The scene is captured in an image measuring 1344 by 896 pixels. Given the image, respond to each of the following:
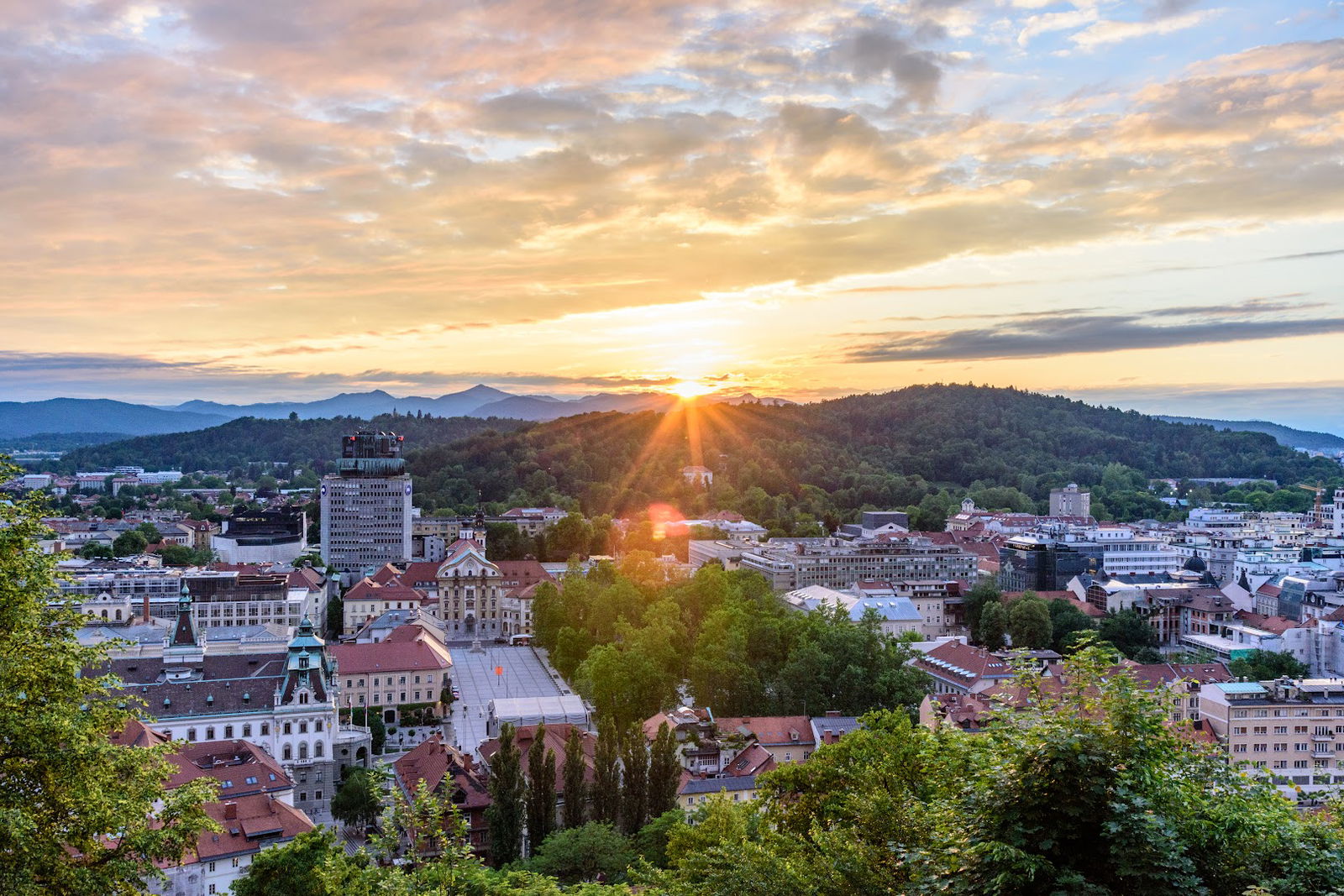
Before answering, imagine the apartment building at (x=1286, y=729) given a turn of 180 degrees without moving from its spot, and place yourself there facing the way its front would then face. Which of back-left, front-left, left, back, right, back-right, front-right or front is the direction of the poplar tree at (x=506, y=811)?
back-left

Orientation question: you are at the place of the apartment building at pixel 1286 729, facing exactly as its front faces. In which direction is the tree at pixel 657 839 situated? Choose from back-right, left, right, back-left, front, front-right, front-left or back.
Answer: front-right

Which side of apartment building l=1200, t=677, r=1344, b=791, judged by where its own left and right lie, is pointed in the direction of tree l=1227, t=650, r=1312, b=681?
back

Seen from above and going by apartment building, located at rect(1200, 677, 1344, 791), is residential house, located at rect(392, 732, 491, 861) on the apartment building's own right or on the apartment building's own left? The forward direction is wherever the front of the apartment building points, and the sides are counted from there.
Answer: on the apartment building's own right

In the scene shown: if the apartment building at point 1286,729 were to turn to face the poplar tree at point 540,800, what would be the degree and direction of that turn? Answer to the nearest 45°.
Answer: approximately 45° to its right

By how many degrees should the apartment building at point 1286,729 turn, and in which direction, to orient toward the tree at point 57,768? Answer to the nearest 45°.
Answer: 0° — it already faces it

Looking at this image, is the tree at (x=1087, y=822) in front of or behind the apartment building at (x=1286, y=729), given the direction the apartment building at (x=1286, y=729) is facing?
in front

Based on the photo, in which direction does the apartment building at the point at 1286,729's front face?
toward the camera

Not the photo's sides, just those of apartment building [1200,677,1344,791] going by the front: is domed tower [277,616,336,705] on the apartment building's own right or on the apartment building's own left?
on the apartment building's own right

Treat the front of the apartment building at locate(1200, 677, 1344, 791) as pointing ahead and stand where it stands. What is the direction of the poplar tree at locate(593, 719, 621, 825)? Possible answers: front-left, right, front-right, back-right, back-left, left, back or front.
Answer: front-right

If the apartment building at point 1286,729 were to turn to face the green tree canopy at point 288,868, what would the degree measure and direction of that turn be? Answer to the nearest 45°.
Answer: approximately 45° to its right

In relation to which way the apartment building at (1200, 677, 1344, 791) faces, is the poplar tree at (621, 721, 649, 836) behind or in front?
in front

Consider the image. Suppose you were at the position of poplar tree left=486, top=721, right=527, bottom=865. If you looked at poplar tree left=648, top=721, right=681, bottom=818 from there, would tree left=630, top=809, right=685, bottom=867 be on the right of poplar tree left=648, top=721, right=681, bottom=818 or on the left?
right

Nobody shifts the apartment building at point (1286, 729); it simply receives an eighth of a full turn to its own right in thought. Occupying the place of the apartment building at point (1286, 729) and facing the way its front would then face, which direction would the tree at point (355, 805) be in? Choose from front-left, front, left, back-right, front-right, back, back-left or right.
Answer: front
